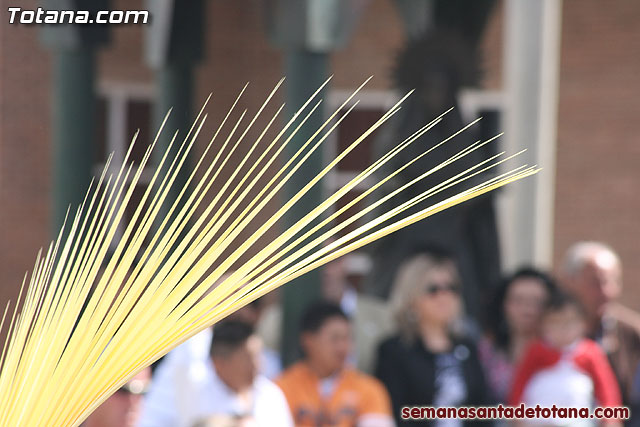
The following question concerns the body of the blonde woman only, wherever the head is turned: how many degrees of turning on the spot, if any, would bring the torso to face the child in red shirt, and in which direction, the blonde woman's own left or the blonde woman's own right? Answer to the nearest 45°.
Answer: approximately 45° to the blonde woman's own left

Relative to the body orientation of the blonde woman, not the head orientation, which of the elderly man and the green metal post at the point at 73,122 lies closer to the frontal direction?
the elderly man

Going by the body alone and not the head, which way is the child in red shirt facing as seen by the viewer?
toward the camera

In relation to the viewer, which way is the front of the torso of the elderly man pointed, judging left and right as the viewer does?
facing the viewer and to the right of the viewer

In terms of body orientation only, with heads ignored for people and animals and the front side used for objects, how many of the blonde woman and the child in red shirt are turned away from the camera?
0

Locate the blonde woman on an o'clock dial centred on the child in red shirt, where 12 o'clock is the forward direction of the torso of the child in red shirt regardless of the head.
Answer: The blonde woman is roughly at 2 o'clock from the child in red shirt.

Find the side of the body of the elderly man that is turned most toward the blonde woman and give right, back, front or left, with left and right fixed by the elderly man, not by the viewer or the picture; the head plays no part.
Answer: right

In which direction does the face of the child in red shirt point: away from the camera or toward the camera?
toward the camera
